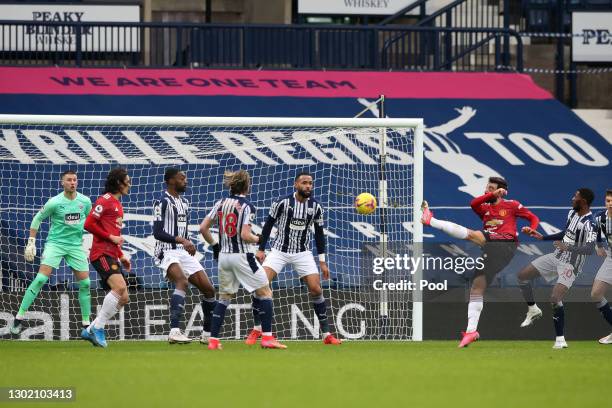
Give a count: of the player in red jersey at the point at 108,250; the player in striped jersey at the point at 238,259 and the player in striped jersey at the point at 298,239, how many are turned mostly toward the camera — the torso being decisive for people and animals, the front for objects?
1

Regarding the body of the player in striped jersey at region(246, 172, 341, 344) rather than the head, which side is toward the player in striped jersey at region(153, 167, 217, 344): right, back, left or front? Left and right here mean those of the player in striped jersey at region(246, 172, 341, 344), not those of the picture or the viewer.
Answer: right

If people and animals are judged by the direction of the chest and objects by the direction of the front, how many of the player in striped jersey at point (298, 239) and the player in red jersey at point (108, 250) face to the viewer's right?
1

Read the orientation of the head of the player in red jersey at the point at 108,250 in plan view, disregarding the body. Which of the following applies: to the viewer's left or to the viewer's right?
to the viewer's right

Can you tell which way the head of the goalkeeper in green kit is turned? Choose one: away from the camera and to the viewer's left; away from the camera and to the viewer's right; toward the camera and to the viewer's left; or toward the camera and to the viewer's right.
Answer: toward the camera and to the viewer's right

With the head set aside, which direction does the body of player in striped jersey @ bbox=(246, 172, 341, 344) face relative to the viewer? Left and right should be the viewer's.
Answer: facing the viewer

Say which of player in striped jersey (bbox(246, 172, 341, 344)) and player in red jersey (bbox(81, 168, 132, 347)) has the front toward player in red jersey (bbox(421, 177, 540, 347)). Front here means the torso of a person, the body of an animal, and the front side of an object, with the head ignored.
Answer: player in red jersey (bbox(81, 168, 132, 347))

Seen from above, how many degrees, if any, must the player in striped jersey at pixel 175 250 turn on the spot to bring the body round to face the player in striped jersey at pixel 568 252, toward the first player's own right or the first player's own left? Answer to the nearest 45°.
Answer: approximately 45° to the first player's own left

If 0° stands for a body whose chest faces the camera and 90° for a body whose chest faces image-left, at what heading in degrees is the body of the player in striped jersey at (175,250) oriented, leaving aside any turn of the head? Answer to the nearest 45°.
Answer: approximately 315°

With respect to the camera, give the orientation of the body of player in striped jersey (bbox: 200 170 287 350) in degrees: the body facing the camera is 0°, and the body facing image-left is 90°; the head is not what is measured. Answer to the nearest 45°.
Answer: approximately 225°

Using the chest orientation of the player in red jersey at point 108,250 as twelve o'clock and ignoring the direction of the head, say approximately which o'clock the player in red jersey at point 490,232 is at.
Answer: the player in red jersey at point 490,232 is roughly at 12 o'clock from the player in red jersey at point 108,250.

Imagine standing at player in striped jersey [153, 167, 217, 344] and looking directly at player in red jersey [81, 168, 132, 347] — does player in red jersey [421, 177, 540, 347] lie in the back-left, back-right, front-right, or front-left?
back-left

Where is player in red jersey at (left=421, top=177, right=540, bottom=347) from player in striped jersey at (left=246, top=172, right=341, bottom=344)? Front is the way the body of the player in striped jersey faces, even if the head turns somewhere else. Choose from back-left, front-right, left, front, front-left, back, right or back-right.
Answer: left

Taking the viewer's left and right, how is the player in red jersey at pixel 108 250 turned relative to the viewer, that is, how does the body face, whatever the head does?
facing to the right of the viewer

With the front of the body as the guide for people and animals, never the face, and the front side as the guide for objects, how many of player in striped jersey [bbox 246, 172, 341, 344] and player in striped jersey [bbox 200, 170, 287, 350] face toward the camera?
1

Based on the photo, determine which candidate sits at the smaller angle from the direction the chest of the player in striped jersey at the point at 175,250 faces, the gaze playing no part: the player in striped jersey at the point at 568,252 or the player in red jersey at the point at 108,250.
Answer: the player in striped jersey

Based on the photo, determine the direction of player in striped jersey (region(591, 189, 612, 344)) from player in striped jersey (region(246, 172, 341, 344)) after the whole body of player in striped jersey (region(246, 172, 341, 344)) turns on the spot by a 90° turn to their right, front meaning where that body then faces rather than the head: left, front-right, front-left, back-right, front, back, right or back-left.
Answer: back

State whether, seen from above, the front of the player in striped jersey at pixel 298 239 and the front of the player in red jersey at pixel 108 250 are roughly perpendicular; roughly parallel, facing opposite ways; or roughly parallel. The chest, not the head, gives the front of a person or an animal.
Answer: roughly perpendicular

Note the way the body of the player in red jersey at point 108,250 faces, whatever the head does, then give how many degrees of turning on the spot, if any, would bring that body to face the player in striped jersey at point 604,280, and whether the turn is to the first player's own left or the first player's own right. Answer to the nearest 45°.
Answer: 0° — they already face them

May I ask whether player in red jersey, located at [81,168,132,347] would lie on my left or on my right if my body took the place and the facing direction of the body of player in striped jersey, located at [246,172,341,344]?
on my right
